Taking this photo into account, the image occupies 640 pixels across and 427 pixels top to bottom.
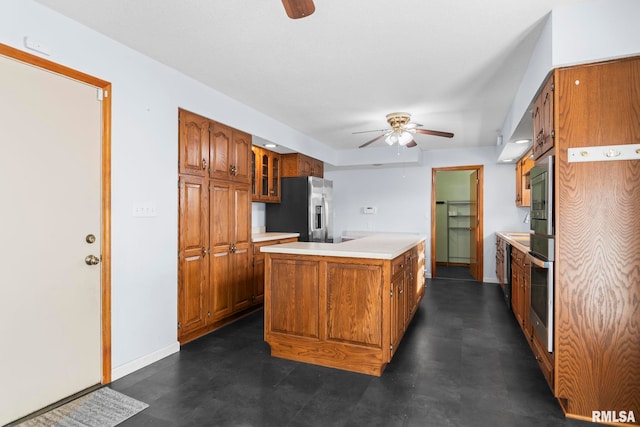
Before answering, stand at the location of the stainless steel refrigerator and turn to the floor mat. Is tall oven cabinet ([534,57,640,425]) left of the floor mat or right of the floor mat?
left

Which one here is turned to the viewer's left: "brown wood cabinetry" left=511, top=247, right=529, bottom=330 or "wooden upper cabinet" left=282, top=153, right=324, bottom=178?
the brown wood cabinetry

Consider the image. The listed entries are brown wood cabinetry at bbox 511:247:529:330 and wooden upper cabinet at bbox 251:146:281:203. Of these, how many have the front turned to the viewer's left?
1

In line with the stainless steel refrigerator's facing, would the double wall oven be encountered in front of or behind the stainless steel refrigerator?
in front

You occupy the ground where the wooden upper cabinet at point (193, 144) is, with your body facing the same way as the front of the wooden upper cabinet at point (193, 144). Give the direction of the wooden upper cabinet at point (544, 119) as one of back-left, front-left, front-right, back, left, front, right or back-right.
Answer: front

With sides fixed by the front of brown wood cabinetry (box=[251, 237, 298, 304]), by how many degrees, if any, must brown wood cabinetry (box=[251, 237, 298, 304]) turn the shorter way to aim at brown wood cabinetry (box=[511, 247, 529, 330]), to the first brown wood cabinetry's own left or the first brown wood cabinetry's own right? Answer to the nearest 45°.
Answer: approximately 45° to the first brown wood cabinetry's own left

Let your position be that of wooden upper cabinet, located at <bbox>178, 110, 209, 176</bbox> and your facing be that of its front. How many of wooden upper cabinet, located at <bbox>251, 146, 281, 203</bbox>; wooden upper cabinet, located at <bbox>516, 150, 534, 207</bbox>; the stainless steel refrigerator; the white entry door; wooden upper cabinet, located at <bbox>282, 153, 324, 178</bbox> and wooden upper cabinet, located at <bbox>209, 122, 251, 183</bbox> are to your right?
1

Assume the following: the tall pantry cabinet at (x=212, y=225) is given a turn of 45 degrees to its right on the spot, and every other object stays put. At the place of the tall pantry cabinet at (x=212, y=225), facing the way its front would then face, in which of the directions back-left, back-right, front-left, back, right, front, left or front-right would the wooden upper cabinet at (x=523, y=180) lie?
left

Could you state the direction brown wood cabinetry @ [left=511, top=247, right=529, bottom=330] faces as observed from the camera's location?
facing to the left of the viewer

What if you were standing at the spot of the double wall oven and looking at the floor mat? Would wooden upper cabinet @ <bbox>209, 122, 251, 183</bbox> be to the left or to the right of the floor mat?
right

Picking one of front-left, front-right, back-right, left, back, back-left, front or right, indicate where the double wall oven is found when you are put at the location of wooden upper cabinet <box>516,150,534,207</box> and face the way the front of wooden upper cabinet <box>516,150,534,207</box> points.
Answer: left

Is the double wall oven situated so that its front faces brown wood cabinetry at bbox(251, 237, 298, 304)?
yes

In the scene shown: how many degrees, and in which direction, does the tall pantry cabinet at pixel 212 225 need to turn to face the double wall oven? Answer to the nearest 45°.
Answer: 0° — it already faces it

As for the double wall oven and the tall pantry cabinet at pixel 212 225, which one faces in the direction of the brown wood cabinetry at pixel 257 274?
the double wall oven
